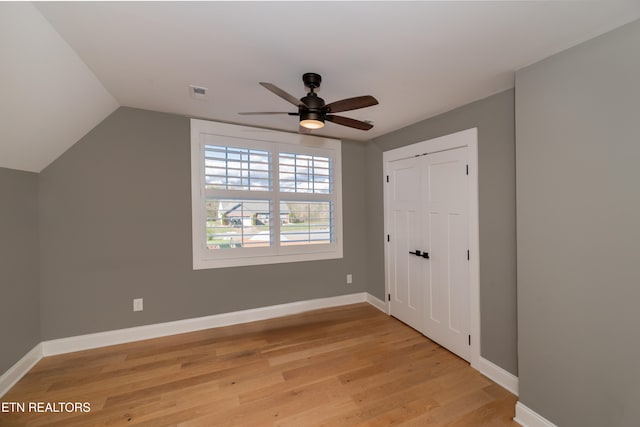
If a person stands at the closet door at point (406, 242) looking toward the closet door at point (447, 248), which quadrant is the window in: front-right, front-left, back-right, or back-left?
back-right

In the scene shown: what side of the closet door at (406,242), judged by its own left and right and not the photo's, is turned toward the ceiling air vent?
front

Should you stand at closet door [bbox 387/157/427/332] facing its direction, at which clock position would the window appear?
The window is roughly at 1 o'clock from the closet door.

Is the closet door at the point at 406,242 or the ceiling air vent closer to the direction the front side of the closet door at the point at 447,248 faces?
the ceiling air vent

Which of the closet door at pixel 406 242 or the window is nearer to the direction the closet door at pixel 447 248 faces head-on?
the window

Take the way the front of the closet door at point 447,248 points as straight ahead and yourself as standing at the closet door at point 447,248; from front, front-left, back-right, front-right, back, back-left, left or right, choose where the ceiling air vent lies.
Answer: front

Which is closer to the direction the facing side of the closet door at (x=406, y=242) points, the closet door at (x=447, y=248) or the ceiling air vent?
the ceiling air vent

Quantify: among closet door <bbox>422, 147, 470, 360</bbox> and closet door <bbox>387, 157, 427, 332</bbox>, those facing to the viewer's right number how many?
0

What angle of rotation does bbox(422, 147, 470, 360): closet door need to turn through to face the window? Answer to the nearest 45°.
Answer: approximately 45° to its right

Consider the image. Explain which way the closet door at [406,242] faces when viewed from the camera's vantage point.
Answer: facing the viewer and to the left of the viewer

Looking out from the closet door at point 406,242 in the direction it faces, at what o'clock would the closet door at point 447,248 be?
the closet door at point 447,248 is roughly at 9 o'clock from the closet door at point 406,242.

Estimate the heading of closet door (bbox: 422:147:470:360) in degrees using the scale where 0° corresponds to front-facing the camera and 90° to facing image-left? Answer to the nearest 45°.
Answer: approximately 45°

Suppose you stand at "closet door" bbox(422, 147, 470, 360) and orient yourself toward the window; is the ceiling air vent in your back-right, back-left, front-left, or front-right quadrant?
front-left
